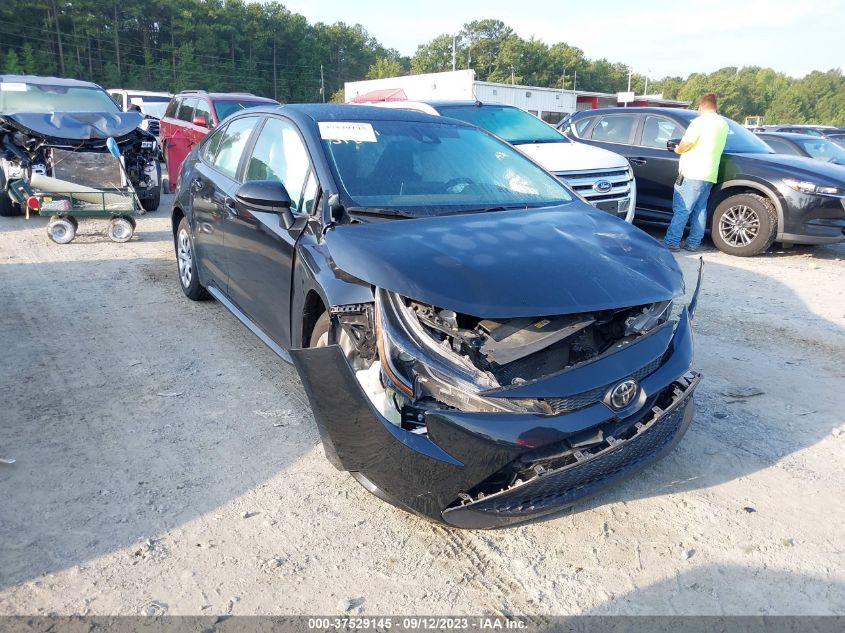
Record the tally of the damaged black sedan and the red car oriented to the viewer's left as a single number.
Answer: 0

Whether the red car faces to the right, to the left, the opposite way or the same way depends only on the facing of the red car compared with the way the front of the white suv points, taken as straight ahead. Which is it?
the same way

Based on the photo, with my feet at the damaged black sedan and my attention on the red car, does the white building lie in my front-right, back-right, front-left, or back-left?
front-right

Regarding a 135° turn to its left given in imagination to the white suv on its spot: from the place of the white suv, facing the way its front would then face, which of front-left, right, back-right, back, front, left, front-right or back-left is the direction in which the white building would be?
front

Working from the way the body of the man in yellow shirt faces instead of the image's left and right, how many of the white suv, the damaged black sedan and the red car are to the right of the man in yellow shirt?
0

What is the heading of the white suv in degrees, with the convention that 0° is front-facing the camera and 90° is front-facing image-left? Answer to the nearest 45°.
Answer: approximately 315°

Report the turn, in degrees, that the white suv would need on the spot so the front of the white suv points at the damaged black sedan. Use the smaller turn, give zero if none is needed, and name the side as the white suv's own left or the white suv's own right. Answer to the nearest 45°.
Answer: approximately 45° to the white suv's own right

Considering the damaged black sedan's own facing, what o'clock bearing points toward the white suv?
The white suv is roughly at 8 o'clock from the damaged black sedan.

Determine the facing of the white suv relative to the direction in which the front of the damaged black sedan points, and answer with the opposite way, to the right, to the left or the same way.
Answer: the same way

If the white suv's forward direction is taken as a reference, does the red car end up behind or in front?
behind

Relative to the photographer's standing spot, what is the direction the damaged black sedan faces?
facing the viewer and to the right of the viewer

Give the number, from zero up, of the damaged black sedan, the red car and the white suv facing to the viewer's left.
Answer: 0

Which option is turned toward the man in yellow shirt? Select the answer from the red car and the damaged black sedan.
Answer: the red car
